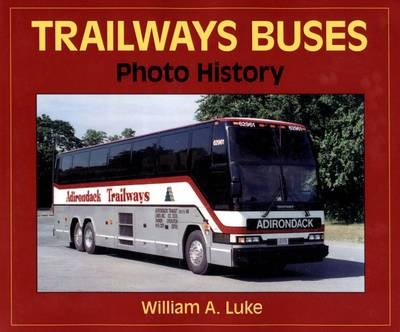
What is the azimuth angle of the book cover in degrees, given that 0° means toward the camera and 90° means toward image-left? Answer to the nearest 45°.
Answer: approximately 0°
